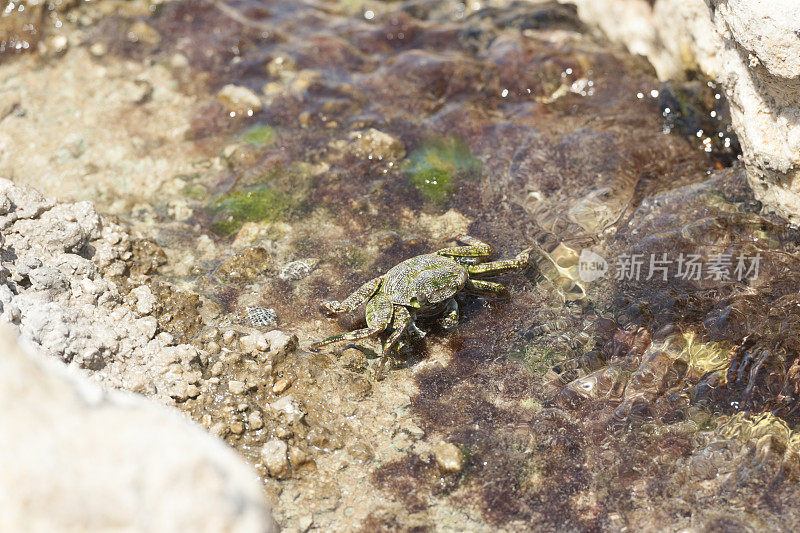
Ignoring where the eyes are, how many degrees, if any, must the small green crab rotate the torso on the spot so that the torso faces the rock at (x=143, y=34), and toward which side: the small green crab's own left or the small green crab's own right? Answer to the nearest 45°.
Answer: approximately 180°

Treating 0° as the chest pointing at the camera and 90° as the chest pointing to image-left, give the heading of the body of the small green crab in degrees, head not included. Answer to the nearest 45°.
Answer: approximately 315°

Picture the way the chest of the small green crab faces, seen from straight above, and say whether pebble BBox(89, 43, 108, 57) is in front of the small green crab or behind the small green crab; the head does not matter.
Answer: behind

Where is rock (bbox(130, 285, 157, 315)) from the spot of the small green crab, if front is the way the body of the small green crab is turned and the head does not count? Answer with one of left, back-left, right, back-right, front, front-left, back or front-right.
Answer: back-right

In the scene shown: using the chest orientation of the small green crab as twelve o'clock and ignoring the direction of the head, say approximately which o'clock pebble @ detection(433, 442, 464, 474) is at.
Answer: The pebble is roughly at 1 o'clock from the small green crab.

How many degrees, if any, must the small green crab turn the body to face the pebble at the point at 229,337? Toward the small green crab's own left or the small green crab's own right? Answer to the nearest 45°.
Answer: approximately 90° to the small green crab's own right

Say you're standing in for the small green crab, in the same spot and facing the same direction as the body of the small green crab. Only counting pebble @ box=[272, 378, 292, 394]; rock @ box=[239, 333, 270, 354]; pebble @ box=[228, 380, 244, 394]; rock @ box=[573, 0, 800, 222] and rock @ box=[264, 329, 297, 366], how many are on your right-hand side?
4

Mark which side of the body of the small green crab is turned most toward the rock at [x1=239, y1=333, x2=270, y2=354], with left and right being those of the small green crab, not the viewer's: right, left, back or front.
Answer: right
